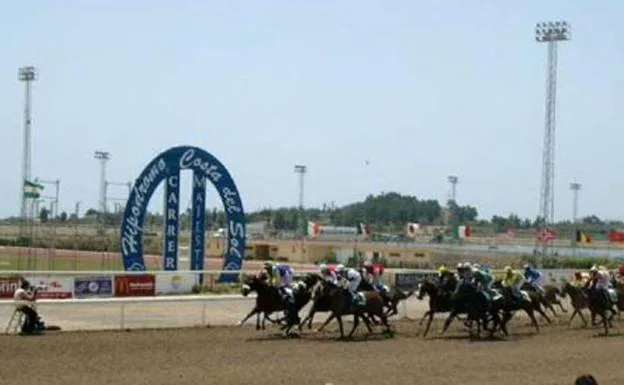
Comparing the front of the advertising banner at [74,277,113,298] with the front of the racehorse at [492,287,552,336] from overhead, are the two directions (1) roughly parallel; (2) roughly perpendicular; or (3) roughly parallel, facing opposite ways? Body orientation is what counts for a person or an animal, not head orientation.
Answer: roughly perpendicular

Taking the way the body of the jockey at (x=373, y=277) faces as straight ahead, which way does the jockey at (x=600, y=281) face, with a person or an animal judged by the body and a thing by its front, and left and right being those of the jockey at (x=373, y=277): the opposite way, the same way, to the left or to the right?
the same way

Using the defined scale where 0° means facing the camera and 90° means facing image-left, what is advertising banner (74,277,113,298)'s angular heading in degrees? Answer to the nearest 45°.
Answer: approximately 0°

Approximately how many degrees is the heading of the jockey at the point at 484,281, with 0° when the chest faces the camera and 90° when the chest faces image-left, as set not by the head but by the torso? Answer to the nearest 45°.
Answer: approximately 90°

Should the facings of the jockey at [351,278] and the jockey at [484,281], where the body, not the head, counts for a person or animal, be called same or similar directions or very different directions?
same or similar directions

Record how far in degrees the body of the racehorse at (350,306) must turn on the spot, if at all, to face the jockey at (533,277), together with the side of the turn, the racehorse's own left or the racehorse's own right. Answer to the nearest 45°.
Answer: approximately 135° to the racehorse's own right

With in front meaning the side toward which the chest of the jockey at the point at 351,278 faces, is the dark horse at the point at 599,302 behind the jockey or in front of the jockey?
behind

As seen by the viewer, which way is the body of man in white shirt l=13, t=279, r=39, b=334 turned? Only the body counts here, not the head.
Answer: to the viewer's right

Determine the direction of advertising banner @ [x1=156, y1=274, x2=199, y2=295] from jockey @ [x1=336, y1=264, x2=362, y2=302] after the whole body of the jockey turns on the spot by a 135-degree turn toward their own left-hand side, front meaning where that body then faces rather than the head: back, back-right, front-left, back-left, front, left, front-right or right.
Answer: back

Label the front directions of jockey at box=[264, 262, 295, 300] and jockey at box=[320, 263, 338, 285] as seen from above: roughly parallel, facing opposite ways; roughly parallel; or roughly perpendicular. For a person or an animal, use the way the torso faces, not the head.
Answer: roughly parallel

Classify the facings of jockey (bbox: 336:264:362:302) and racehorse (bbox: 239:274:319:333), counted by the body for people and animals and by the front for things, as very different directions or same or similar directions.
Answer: same or similar directions

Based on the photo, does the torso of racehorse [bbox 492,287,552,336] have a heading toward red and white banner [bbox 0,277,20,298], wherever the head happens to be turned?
yes

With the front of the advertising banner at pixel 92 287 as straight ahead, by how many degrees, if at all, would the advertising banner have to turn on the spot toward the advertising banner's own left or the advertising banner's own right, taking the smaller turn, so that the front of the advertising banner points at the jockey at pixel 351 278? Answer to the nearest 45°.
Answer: approximately 45° to the advertising banner's own left

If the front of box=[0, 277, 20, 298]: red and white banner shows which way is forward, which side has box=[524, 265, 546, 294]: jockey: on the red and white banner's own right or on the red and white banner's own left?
on the red and white banner's own left

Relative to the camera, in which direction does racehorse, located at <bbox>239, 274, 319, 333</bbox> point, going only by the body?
to the viewer's left

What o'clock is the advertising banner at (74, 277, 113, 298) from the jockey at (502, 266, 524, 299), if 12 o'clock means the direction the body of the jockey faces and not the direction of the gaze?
The advertising banner is roughly at 12 o'clock from the jockey.

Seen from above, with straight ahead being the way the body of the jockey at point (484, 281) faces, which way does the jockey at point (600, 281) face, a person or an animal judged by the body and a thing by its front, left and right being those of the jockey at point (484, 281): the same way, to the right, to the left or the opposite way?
the same way

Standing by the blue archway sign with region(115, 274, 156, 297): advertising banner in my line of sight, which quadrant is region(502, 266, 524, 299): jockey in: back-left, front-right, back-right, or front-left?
front-left

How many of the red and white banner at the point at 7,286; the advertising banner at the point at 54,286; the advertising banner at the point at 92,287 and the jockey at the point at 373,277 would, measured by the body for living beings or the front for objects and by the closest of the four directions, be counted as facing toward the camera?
3

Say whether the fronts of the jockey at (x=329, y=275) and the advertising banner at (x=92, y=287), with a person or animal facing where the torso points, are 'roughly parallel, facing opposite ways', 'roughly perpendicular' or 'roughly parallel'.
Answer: roughly perpendicular

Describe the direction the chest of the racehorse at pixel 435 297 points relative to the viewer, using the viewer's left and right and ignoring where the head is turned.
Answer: facing to the left of the viewer

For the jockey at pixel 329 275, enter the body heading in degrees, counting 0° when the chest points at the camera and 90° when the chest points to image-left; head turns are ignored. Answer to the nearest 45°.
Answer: approximately 90°

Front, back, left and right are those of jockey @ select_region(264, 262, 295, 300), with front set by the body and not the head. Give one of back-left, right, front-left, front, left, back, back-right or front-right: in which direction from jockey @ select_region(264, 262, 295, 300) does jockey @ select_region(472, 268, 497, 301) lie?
back
